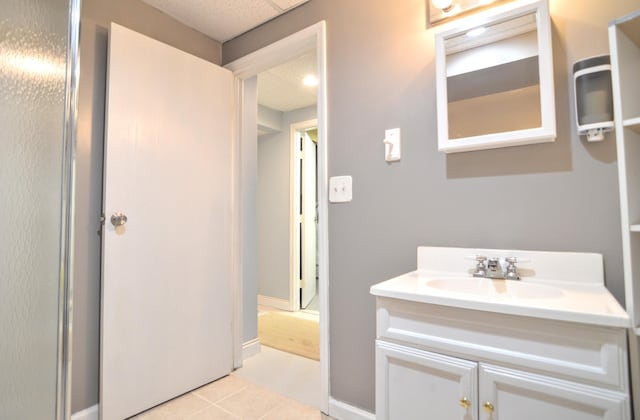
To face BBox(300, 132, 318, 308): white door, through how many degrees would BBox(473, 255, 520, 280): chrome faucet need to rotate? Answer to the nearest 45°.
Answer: approximately 135° to its right

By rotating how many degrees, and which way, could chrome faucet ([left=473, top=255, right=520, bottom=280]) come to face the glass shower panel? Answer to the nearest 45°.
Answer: approximately 45° to its right

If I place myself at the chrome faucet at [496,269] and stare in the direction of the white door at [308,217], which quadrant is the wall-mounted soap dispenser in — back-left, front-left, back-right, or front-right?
back-right

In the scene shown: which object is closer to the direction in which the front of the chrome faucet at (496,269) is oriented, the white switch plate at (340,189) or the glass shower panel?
the glass shower panel

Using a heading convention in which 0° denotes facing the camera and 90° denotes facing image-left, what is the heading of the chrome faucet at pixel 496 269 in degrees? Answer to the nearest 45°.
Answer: approximately 0°
